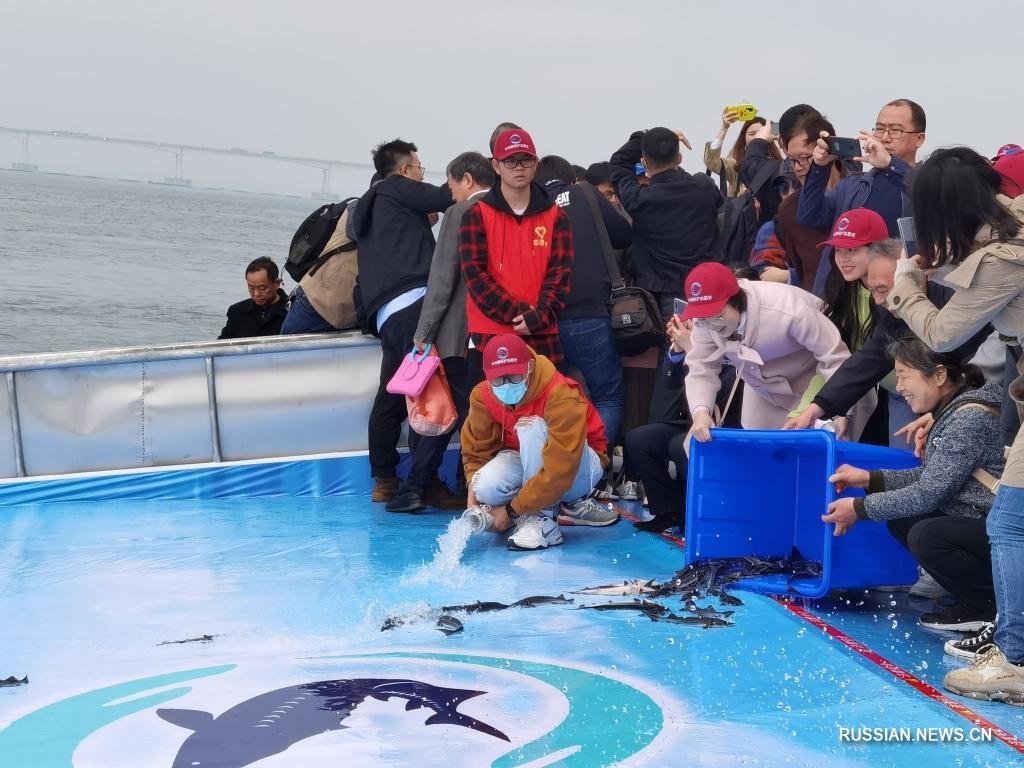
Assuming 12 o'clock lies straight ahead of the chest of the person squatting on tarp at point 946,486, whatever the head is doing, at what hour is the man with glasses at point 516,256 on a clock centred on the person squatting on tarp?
The man with glasses is roughly at 1 o'clock from the person squatting on tarp.

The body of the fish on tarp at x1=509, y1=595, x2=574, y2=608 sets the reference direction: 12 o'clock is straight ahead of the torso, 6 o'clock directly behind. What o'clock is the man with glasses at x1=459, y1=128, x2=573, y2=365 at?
The man with glasses is roughly at 3 o'clock from the fish on tarp.

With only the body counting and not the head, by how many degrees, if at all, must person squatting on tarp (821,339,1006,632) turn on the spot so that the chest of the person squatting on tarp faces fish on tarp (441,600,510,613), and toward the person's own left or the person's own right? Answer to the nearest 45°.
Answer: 0° — they already face it

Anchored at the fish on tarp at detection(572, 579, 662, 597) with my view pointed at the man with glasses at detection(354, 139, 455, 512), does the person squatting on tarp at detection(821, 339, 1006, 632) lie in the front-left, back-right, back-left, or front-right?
back-right

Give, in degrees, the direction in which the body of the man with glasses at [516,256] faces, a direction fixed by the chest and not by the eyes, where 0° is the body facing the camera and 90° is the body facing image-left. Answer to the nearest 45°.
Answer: approximately 0°

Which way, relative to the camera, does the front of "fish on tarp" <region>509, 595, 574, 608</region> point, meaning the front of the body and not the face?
to the viewer's left

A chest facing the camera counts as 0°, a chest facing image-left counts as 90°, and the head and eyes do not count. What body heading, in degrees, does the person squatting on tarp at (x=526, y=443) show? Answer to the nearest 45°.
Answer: approximately 45°

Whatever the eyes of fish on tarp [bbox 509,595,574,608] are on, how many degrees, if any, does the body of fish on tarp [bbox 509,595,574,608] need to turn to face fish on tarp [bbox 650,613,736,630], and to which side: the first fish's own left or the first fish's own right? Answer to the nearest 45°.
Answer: approximately 135° to the first fish's own left

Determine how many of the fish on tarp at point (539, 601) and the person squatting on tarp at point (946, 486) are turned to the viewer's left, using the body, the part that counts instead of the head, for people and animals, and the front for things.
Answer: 2

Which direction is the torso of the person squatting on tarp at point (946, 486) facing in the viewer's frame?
to the viewer's left

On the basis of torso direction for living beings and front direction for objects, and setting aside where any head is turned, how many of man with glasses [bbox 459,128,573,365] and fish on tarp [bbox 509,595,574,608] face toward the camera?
1

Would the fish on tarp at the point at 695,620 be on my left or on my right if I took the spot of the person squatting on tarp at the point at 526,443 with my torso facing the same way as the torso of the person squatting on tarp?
on my left
